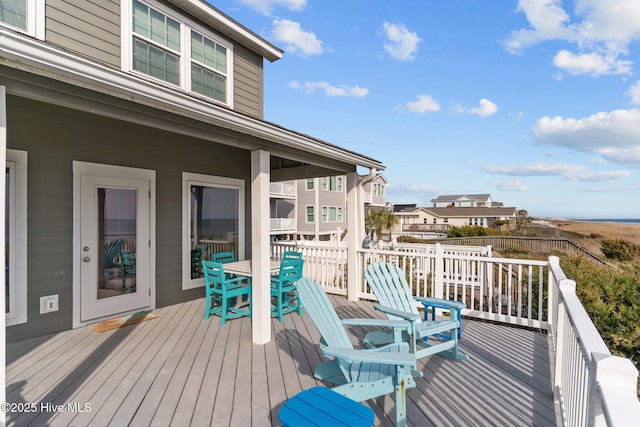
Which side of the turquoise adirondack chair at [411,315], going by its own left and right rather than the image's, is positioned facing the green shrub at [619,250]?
left

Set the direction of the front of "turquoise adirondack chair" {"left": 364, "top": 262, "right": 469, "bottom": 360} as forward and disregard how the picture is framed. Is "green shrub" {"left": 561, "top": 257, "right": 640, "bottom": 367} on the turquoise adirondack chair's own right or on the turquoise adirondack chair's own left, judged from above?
on the turquoise adirondack chair's own left

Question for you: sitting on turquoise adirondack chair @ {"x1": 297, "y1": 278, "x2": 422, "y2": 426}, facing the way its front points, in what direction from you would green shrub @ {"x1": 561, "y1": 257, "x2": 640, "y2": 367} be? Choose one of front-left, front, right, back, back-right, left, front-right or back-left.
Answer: front-left

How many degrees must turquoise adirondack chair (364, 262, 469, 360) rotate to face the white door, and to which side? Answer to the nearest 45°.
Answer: approximately 135° to its right

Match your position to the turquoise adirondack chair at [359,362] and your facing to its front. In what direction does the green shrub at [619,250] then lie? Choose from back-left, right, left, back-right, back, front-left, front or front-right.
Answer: front-left

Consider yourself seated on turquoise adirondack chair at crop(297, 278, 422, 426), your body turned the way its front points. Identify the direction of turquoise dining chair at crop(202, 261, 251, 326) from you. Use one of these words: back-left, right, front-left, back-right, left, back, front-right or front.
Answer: back-left

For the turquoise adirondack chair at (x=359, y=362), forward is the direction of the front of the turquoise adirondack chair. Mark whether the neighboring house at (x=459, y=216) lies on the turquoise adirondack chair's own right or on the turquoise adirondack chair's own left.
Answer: on the turquoise adirondack chair's own left

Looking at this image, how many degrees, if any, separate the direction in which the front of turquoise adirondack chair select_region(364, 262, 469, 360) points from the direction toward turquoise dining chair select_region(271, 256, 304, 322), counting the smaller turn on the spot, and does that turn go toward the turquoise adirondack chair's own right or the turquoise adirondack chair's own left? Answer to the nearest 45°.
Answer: approximately 180°

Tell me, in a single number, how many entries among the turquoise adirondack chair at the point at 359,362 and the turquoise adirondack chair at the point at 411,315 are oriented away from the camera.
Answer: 0

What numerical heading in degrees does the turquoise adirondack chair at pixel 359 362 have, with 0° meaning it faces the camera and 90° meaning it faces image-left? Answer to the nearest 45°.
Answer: approximately 270°

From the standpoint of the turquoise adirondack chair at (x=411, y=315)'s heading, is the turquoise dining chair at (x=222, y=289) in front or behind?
behind
